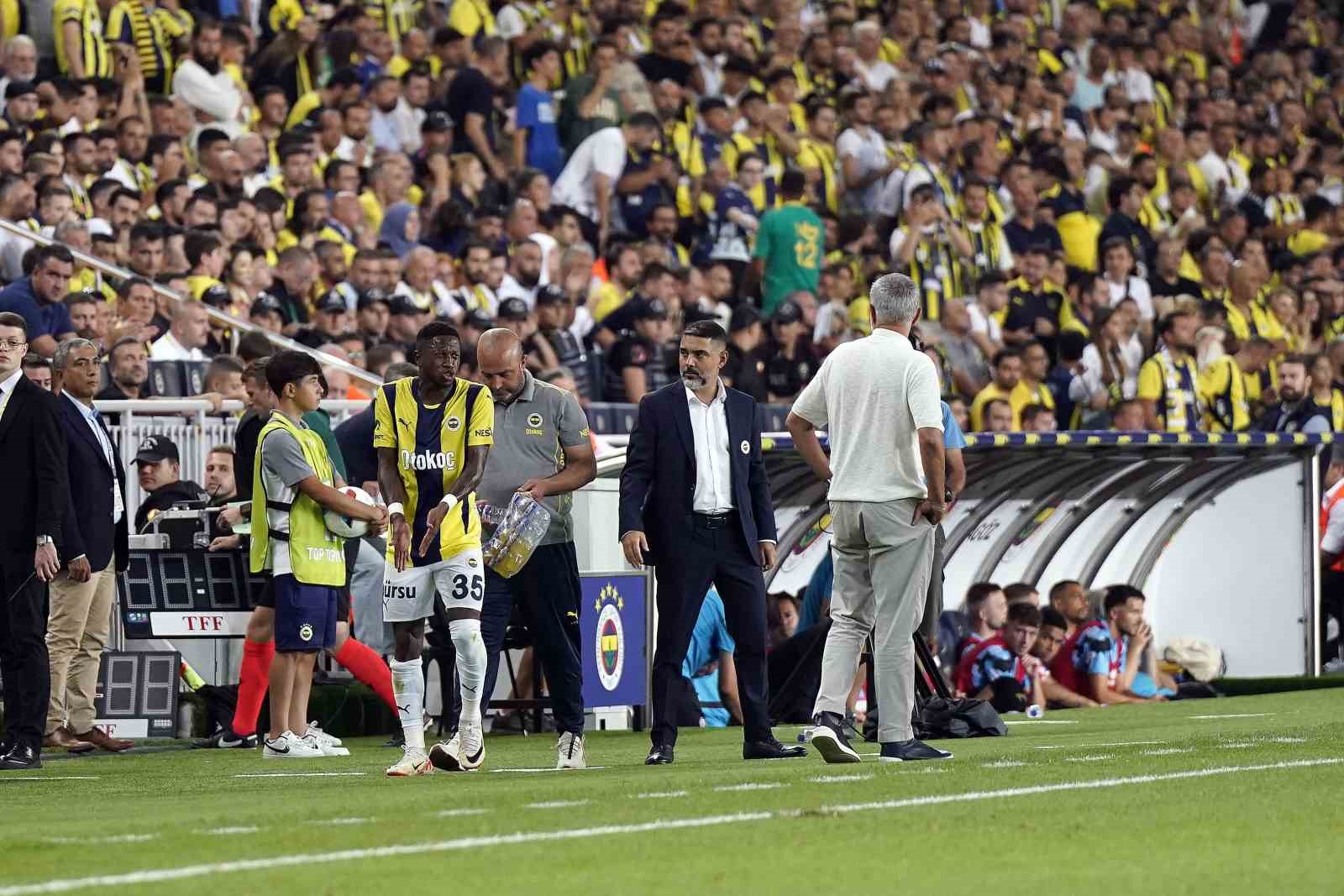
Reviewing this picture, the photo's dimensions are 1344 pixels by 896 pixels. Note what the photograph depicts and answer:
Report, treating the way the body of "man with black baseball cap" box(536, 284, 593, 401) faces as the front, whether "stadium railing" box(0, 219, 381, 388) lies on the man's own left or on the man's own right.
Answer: on the man's own right

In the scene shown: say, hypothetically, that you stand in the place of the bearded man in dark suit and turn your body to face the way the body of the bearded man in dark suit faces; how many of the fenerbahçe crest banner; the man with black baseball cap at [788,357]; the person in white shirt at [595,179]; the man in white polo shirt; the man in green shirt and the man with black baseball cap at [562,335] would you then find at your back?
5

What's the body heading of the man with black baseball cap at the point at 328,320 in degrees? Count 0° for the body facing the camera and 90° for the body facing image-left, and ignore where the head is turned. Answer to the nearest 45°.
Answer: approximately 315°

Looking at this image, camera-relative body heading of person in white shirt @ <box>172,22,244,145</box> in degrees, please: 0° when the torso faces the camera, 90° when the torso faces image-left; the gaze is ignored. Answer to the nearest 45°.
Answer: approximately 315°

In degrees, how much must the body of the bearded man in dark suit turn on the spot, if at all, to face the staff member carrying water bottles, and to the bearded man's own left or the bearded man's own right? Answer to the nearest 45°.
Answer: approximately 90° to the bearded man's own right

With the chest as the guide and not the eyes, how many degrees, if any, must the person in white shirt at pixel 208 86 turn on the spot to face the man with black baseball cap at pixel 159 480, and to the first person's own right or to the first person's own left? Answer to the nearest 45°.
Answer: approximately 45° to the first person's own right

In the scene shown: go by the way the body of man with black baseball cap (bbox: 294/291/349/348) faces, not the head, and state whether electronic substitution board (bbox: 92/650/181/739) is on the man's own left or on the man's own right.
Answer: on the man's own right

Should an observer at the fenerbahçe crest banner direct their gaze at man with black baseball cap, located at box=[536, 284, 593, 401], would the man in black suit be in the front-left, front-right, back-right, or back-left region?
back-left

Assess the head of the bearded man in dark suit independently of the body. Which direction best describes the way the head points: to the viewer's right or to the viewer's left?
to the viewer's left

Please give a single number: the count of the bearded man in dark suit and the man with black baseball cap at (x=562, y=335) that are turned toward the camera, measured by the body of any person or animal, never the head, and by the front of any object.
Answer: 2

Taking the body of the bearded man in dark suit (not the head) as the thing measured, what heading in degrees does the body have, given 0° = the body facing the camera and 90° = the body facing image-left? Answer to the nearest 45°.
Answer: approximately 0°
